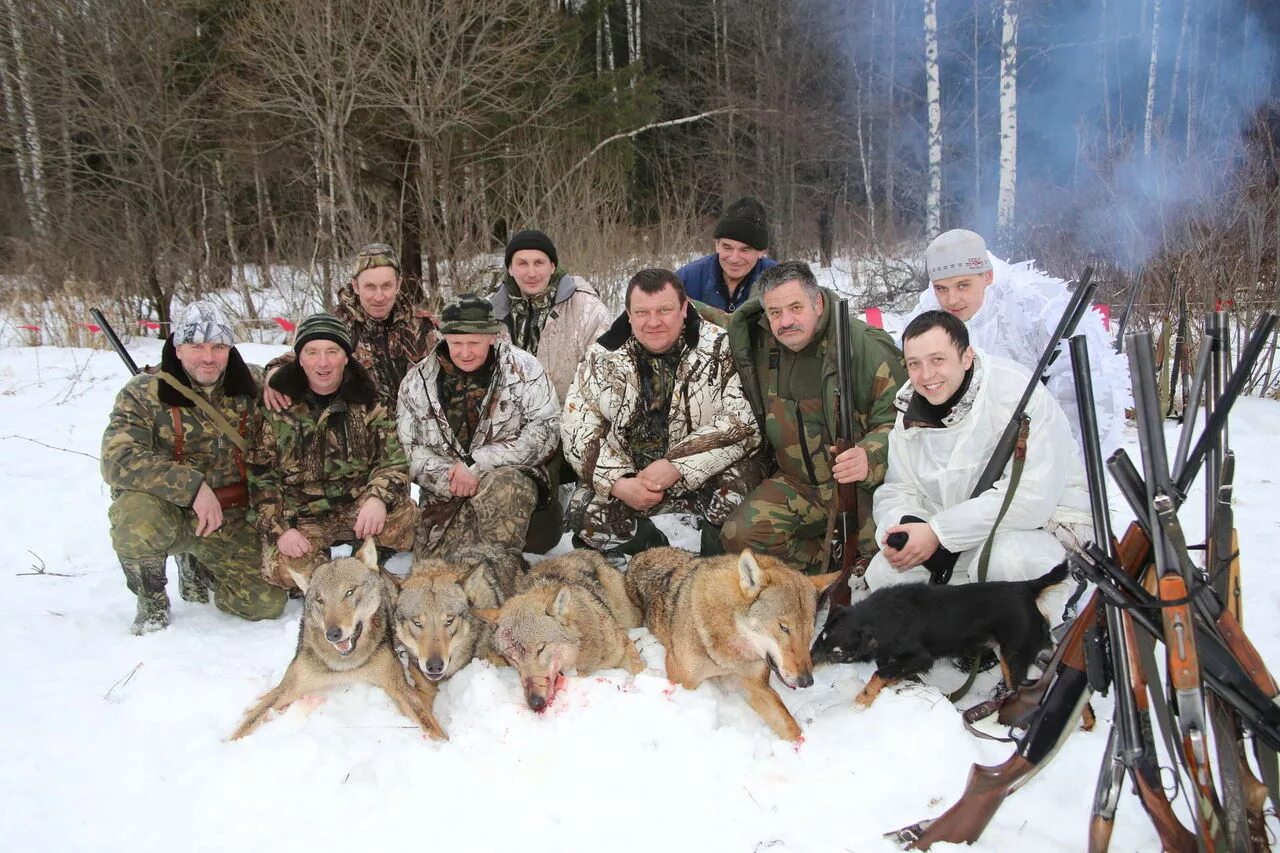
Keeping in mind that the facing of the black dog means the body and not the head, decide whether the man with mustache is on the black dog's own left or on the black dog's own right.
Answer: on the black dog's own right

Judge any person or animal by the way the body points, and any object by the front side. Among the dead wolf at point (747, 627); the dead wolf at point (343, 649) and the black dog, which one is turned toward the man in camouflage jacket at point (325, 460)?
the black dog

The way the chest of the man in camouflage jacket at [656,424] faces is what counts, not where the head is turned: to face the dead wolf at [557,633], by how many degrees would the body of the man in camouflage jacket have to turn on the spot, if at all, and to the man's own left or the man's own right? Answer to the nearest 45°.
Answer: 0° — they already face it

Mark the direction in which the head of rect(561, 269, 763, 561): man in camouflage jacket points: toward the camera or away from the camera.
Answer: toward the camera

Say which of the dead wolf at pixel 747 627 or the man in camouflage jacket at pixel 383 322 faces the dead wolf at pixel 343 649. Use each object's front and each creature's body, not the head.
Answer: the man in camouflage jacket

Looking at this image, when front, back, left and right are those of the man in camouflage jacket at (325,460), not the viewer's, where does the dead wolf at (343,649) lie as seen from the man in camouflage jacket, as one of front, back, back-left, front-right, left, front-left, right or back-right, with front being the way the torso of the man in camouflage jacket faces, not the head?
front

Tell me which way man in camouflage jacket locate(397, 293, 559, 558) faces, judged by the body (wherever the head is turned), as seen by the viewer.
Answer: toward the camera

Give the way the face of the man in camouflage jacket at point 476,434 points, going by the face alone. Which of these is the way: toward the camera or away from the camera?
toward the camera

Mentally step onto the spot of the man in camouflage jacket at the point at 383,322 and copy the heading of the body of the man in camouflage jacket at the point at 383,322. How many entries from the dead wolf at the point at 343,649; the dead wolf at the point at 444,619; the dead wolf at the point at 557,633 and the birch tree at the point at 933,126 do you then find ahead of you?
3

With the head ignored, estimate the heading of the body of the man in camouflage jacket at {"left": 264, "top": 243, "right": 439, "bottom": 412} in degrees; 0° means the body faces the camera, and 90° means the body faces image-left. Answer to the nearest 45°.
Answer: approximately 0°

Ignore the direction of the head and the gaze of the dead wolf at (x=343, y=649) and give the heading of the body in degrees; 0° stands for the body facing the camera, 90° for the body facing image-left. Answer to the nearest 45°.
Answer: approximately 0°

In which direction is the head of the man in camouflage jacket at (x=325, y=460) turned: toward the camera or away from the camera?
toward the camera

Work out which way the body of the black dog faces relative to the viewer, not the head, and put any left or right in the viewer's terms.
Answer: facing to the left of the viewer

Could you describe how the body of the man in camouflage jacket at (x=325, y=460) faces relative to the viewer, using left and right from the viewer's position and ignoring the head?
facing the viewer

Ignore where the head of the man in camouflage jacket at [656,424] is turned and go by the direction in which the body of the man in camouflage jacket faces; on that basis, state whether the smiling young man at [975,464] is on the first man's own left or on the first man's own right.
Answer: on the first man's own left
